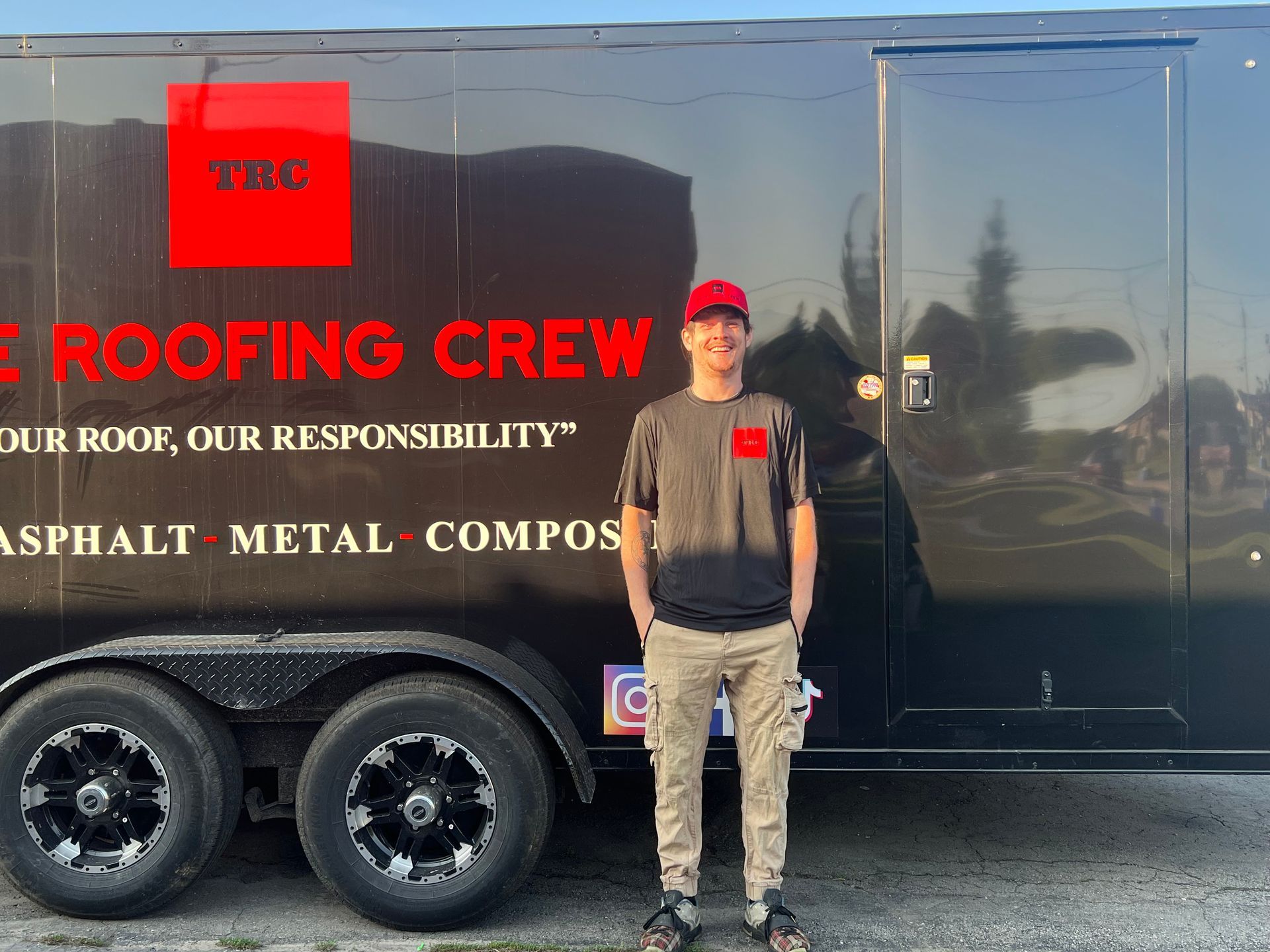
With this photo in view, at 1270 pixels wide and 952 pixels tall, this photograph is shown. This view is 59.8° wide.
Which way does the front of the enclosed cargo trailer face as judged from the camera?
facing to the right of the viewer

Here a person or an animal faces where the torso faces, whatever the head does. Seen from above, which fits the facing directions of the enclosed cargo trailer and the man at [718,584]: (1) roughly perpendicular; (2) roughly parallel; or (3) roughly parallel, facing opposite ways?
roughly perpendicular

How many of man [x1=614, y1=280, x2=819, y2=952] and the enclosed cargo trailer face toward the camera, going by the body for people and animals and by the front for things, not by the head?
1

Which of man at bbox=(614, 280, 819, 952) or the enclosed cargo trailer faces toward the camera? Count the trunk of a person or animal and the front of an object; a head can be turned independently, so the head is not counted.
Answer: the man

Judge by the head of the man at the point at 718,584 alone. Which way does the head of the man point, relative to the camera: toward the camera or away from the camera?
toward the camera

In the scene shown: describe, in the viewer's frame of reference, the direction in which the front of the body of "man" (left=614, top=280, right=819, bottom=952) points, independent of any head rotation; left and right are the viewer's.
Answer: facing the viewer
